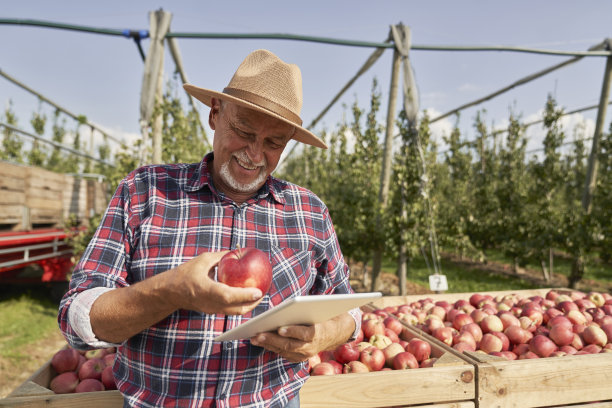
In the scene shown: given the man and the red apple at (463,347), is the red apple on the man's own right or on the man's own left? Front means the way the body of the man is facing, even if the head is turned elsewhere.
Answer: on the man's own left

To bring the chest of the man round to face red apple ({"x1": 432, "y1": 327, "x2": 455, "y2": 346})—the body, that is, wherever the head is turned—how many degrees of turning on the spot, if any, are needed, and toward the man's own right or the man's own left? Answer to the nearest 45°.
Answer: approximately 135° to the man's own left

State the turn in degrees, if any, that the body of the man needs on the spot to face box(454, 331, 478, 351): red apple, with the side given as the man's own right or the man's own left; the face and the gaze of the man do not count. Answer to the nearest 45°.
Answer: approximately 135° to the man's own left

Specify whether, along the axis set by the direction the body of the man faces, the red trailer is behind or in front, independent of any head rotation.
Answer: behind

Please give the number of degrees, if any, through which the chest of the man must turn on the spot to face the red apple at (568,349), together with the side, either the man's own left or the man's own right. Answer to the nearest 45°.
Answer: approximately 90° to the man's own left

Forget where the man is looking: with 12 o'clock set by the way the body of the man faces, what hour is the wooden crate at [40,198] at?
The wooden crate is roughly at 5 o'clock from the man.

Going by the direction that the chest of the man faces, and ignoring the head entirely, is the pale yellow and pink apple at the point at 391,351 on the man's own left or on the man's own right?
on the man's own left

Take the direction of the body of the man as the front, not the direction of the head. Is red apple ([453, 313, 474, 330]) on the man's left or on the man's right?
on the man's left

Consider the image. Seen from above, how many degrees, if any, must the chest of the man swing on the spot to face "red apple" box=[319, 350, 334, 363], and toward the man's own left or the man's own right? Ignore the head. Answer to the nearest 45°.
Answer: approximately 135° to the man's own left

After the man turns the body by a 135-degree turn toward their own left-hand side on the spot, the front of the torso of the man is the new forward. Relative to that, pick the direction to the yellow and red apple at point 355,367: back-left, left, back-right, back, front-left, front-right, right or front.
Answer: front

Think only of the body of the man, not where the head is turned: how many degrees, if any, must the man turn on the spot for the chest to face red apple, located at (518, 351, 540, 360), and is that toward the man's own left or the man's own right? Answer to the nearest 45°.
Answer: approximately 90° to the man's own left

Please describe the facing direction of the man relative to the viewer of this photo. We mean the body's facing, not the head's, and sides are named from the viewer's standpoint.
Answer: facing the viewer

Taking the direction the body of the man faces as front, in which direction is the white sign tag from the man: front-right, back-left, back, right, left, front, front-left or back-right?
back-left

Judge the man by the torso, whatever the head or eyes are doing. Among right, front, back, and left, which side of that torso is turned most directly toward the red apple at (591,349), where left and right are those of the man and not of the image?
left
